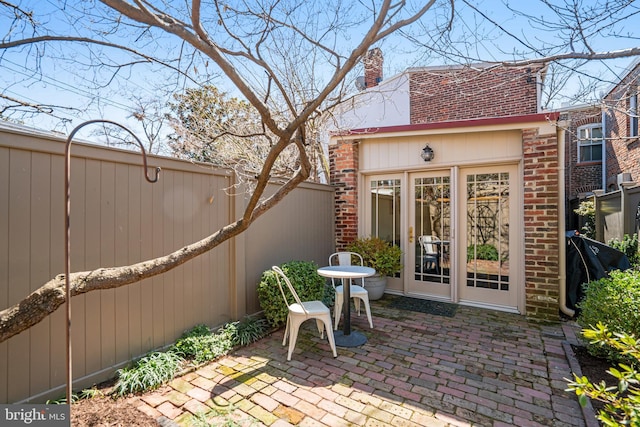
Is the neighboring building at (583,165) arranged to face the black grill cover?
yes

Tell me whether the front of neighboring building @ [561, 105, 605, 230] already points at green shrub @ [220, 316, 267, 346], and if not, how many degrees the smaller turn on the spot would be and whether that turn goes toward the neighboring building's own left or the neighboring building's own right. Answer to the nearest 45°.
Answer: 0° — it already faces it

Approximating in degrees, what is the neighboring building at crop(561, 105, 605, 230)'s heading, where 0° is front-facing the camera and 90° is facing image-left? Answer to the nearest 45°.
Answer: approximately 0°

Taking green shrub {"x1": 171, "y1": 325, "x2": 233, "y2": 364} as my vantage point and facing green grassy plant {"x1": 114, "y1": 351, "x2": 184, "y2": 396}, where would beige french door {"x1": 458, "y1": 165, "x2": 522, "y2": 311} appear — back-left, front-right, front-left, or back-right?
back-left

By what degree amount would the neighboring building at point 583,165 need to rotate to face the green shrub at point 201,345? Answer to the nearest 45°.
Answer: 0° — it already faces it

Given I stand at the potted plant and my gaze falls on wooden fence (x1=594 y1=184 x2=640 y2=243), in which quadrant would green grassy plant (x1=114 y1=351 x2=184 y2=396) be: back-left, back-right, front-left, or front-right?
back-right
